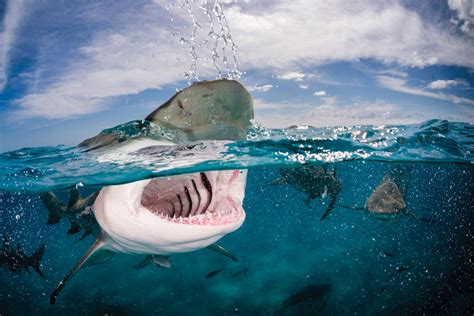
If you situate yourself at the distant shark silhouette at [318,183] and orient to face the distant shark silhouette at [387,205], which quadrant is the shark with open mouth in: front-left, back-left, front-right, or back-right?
back-right

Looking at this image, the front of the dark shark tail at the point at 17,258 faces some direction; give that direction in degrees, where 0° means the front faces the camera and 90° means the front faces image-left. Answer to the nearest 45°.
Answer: approximately 90°

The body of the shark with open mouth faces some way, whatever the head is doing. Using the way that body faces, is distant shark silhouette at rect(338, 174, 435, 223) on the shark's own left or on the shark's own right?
on the shark's own left

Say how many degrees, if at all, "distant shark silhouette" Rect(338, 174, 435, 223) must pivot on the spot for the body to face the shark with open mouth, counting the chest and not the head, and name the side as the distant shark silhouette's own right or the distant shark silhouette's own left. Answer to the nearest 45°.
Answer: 0° — it already faces it

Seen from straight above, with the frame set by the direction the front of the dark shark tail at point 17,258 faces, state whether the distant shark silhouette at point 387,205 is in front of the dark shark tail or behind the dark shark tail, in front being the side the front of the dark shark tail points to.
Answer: behind

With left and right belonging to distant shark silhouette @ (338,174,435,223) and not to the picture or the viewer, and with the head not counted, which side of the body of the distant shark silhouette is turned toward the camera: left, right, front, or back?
front

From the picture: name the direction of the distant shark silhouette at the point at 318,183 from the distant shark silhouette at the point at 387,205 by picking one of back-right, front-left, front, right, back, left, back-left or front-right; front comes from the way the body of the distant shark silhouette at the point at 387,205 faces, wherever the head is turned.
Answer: front-right

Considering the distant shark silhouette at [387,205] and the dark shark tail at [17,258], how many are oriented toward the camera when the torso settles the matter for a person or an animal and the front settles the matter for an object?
1

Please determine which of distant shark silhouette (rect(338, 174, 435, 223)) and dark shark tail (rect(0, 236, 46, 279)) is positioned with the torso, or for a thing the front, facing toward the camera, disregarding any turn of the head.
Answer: the distant shark silhouette

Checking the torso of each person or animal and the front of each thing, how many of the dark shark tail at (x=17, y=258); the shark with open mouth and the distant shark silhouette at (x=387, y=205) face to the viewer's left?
1
